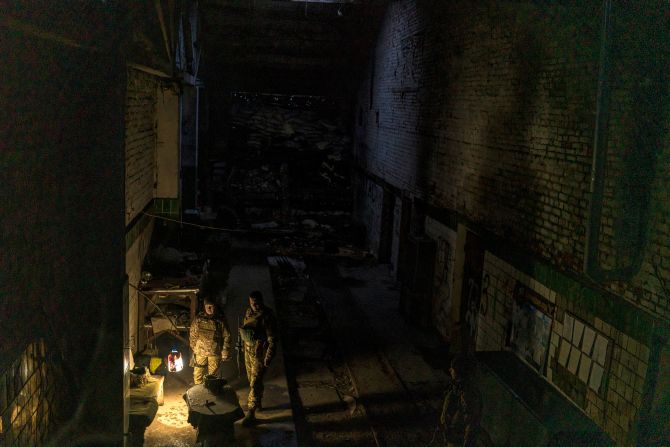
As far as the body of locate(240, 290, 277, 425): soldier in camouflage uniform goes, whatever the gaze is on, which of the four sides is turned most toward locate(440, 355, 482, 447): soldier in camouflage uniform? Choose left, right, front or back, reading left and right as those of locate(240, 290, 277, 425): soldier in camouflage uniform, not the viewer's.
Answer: left

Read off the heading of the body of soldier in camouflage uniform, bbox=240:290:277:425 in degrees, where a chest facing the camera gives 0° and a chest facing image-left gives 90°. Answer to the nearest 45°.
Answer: approximately 45°

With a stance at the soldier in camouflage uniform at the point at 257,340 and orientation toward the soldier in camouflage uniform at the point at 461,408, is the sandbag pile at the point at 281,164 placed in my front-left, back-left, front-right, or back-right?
back-left

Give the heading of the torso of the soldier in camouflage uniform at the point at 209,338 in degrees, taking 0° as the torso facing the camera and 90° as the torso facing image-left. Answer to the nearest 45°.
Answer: approximately 0°

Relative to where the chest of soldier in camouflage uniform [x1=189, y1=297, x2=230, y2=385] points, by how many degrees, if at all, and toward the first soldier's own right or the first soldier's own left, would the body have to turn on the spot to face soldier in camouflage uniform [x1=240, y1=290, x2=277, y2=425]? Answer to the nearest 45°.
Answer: approximately 45° to the first soldier's own left

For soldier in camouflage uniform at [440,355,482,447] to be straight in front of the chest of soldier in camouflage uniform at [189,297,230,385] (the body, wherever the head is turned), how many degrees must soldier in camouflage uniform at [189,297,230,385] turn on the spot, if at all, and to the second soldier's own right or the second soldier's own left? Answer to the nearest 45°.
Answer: approximately 45° to the second soldier's own left

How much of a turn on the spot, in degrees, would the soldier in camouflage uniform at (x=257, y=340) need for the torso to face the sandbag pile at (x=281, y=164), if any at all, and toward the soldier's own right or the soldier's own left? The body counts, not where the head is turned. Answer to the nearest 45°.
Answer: approximately 135° to the soldier's own right

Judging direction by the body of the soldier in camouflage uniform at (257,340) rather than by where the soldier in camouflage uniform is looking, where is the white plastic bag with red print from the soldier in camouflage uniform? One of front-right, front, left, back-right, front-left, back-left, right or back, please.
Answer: front-right
